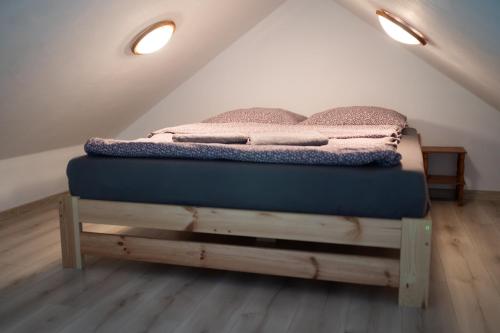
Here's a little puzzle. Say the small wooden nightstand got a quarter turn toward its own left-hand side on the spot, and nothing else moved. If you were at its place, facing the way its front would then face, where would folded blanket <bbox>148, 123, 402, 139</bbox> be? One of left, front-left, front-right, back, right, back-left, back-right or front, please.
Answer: back-right

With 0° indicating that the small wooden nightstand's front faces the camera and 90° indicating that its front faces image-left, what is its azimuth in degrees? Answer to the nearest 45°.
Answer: approximately 0°

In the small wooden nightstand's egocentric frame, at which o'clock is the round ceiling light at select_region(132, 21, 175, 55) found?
The round ceiling light is roughly at 2 o'clock from the small wooden nightstand.

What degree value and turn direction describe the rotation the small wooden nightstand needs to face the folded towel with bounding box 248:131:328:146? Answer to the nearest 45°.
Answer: approximately 45° to its right

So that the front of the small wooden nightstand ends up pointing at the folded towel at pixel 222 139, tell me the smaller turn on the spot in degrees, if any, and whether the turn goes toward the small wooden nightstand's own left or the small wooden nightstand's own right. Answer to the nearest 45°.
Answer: approximately 45° to the small wooden nightstand's own right
